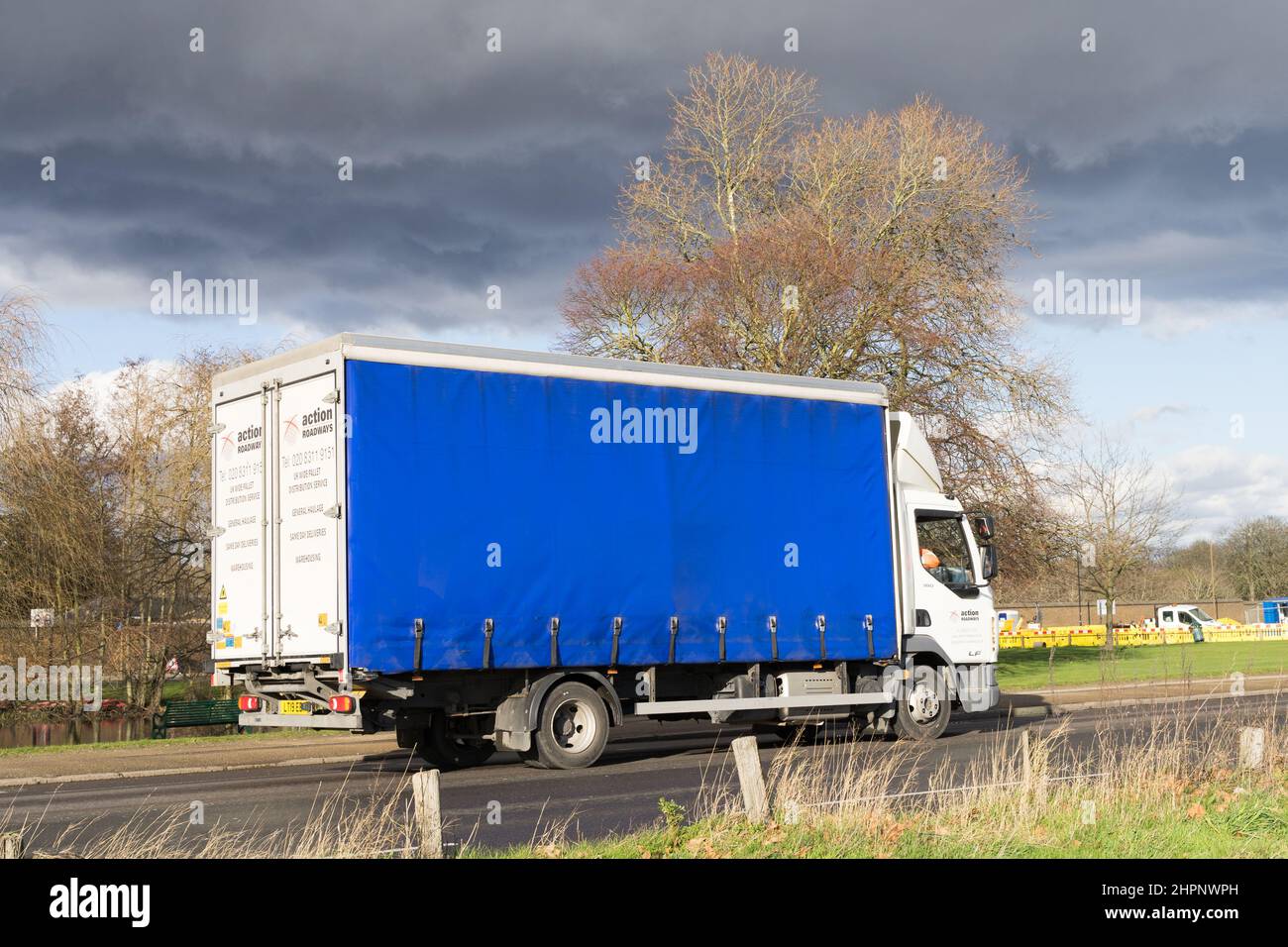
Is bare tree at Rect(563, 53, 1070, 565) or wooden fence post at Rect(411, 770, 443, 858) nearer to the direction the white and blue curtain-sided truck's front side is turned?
the bare tree

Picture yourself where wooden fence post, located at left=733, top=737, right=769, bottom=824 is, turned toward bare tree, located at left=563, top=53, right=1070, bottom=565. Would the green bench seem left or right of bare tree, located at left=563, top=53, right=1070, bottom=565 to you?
left

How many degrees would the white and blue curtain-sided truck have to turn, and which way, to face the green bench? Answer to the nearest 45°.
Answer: approximately 90° to its left

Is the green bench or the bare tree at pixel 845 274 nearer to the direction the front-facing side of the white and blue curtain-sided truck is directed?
the bare tree

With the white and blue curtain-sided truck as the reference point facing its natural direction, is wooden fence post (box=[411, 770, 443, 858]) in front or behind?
behind

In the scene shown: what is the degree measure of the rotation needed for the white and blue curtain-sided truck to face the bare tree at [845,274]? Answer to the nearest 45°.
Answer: approximately 45° to its left

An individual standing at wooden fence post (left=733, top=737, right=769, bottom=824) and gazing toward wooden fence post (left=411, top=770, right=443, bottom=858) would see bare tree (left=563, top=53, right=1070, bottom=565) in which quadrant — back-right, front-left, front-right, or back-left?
back-right

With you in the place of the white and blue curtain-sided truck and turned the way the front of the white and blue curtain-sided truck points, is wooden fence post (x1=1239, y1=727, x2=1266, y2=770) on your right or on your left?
on your right

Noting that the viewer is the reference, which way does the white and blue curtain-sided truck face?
facing away from the viewer and to the right of the viewer
